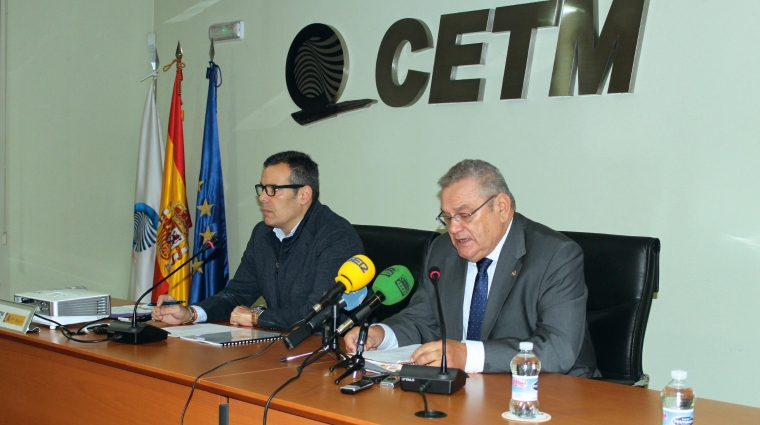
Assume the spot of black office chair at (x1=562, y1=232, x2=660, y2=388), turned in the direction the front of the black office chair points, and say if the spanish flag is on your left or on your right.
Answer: on your right

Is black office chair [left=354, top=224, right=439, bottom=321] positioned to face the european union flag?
no

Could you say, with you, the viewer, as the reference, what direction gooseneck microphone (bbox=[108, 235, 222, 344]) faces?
facing to the right of the viewer

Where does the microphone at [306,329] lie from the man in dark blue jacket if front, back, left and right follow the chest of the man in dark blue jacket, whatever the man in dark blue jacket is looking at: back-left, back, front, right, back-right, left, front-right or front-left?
front-left

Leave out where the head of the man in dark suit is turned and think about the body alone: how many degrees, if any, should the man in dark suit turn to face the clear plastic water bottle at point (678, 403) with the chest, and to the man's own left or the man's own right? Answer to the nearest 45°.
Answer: approximately 45° to the man's own left

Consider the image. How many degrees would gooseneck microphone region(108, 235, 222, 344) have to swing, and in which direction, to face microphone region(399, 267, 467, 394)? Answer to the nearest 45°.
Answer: approximately 45° to its right

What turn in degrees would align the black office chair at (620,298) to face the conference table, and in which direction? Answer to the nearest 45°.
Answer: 0° — it already faces it

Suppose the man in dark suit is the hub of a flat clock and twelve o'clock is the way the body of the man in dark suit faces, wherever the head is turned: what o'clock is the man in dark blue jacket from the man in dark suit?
The man in dark blue jacket is roughly at 3 o'clock from the man in dark suit.

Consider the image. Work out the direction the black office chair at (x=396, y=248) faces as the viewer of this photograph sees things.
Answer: facing the viewer and to the left of the viewer

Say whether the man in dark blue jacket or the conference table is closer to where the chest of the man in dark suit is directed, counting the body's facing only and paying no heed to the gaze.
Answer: the conference table

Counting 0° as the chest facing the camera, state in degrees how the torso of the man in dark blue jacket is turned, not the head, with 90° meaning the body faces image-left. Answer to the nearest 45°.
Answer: approximately 45°

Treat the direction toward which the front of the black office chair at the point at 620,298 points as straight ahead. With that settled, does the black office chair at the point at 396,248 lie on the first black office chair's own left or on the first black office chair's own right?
on the first black office chair's own right

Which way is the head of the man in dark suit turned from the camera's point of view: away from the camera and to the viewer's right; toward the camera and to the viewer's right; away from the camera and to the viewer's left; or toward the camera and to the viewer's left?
toward the camera and to the viewer's left

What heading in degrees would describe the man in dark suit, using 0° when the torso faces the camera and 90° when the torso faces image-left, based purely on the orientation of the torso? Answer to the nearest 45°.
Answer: approximately 45°

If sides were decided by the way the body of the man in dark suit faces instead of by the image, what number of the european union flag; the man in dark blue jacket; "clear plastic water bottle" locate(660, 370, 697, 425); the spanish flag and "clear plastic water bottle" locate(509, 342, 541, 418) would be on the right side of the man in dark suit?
3

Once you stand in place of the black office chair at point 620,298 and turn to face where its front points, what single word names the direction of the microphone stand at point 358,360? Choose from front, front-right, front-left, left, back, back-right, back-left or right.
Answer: front

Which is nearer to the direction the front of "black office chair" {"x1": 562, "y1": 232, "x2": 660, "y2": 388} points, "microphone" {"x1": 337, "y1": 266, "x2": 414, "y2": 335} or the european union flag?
the microphone

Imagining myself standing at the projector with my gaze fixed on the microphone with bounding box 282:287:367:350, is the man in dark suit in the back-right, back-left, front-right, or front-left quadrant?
front-left

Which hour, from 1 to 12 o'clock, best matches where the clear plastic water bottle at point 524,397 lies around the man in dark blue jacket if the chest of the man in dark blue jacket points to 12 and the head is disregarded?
The clear plastic water bottle is roughly at 10 o'clock from the man in dark blue jacket.
